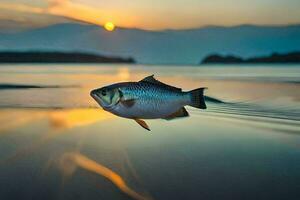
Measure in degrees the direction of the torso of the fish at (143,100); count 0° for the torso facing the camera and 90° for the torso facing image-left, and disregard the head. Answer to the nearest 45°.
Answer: approximately 90°
